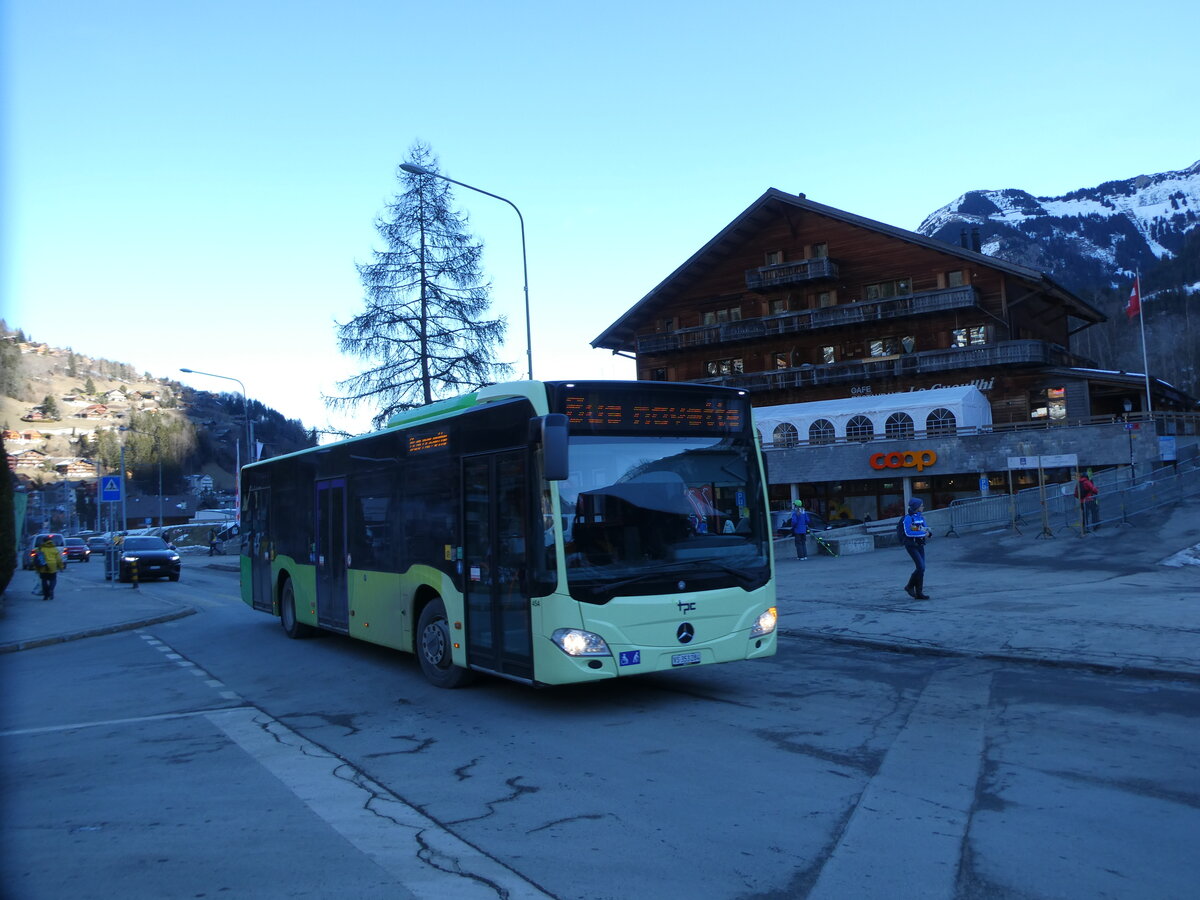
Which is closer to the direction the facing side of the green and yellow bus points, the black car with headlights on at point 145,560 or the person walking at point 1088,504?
the person walking

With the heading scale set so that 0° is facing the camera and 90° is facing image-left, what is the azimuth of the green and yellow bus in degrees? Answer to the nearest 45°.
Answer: approximately 315°

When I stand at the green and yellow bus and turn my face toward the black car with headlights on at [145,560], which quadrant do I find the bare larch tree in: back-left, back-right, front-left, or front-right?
front-right

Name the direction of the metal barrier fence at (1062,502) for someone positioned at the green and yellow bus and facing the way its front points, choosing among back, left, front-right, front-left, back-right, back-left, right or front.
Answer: left

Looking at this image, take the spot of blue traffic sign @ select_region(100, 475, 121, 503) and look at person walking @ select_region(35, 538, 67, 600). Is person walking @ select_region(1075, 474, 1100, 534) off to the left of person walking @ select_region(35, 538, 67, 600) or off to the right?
left

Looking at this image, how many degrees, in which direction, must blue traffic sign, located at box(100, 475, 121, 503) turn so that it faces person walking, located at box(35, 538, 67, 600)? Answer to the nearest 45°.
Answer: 0° — it already faces them

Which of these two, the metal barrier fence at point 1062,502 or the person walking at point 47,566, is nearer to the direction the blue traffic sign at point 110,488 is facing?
the person walking

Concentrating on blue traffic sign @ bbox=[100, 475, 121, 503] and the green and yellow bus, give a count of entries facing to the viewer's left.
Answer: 0

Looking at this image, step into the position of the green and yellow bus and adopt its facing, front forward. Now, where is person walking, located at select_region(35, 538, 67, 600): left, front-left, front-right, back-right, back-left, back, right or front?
back

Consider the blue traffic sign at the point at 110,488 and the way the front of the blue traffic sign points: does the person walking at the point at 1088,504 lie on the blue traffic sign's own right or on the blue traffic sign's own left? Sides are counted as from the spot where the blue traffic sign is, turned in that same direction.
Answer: on the blue traffic sign's own left

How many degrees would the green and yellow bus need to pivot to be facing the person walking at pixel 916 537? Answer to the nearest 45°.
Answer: approximately 90° to its left

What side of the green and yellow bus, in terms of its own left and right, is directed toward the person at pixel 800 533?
left

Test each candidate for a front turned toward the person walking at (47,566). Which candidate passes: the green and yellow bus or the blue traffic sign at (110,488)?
the blue traffic sign

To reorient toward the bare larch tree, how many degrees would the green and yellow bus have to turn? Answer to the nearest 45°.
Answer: approximately 135° to its left

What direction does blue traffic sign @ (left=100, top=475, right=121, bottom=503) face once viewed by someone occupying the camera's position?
facing the viewer
